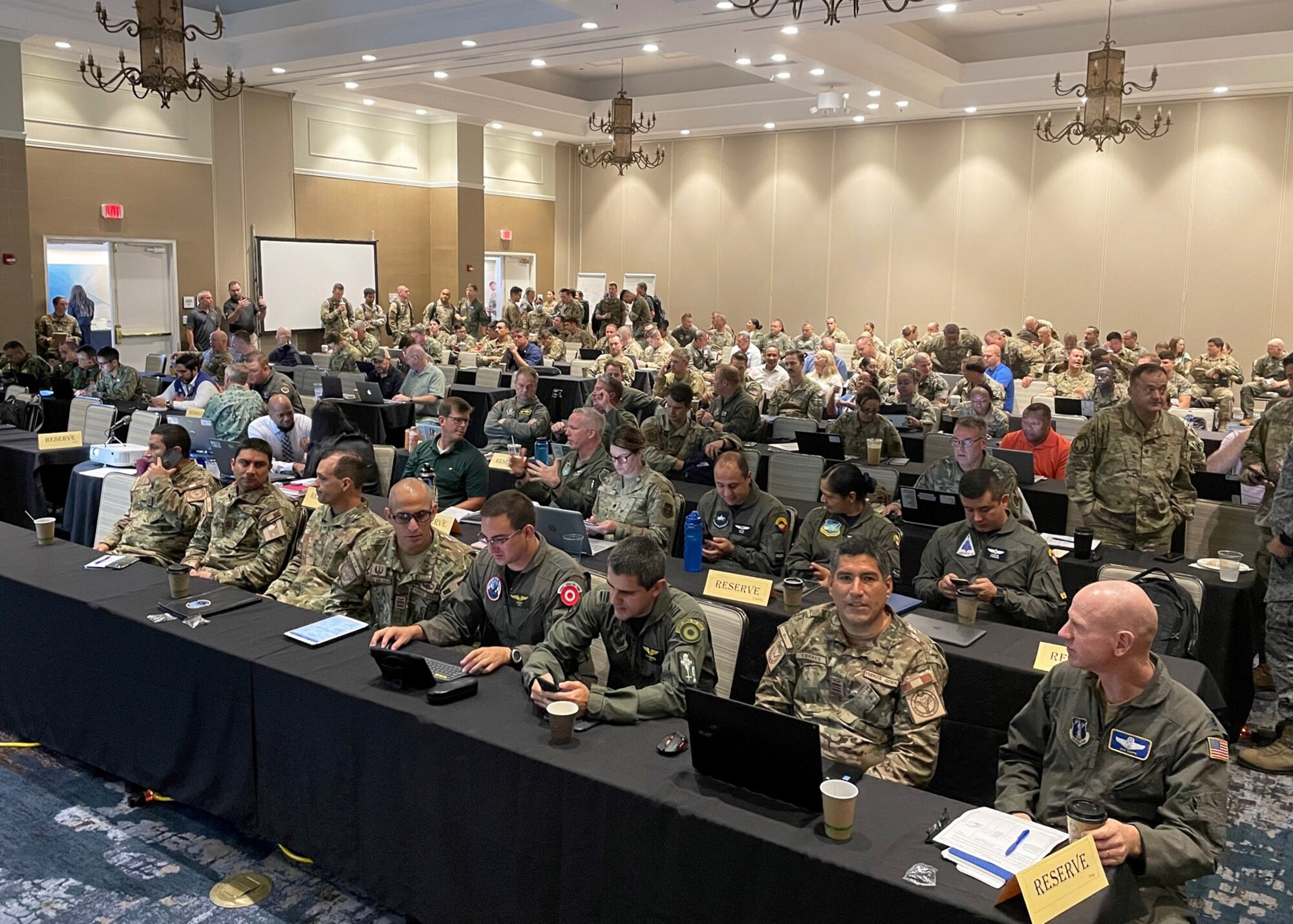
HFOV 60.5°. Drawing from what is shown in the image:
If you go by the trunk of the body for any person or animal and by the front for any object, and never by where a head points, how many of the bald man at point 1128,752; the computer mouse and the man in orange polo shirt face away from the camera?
0

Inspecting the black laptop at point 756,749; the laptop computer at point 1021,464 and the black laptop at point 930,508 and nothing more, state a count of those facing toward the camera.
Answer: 0

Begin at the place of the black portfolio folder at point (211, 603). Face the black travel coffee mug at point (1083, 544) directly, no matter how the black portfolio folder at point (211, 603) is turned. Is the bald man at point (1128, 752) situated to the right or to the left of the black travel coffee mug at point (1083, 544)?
right

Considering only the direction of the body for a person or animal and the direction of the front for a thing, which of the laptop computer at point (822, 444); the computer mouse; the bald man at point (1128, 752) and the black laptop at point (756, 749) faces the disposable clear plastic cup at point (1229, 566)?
the black laptop

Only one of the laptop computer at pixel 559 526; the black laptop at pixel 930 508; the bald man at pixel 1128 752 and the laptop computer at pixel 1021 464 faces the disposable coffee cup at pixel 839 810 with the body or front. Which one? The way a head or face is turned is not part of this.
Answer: the bald man

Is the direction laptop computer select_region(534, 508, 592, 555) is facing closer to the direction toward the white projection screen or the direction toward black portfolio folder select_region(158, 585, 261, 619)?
the white projection screen

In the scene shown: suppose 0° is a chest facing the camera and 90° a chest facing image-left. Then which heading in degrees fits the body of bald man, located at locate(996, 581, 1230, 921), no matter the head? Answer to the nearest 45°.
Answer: approximately 45°

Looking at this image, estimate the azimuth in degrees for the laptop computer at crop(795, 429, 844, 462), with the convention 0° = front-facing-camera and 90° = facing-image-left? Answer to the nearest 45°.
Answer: approximately 225°

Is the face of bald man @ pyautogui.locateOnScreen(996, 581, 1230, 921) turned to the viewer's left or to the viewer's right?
to the viewer's left

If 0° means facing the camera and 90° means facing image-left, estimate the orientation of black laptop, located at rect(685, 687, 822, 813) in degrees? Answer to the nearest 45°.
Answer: approximately 225°

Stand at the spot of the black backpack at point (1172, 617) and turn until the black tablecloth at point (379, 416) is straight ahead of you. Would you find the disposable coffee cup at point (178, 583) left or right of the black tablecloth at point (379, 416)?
left

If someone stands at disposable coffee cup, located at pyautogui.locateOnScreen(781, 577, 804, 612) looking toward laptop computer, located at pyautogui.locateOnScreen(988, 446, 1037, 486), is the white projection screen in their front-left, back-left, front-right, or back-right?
front-left

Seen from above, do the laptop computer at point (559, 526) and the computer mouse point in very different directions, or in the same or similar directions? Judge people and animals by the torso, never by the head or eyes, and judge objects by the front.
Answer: very different directions

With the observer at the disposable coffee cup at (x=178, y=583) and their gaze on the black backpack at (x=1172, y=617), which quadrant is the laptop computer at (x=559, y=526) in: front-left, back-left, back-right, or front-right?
front-left

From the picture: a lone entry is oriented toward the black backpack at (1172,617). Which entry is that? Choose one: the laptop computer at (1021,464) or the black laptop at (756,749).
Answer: the black laptop
